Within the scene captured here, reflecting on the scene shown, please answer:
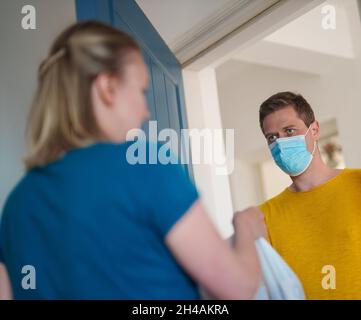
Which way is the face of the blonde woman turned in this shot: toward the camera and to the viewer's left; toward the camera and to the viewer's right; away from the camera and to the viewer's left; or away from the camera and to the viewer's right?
away from the camera and to the viewer's right

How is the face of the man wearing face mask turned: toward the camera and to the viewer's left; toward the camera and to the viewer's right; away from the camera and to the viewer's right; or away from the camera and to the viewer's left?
toward the camera and to the viewer's left

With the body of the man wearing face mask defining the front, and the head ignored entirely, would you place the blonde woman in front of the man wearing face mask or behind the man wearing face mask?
in front

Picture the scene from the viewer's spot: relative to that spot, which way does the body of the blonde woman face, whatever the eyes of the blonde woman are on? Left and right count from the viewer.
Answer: facing away from the viewer and to the right of the viewer

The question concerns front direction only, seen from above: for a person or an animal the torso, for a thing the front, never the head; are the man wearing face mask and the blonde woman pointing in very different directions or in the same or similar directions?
very different directions

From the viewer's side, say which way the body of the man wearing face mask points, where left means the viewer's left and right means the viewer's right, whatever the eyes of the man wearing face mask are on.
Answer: facing the viewer and to the left of the viewer

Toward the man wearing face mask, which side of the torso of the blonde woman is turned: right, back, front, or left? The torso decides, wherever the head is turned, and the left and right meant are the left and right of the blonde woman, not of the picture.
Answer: front
